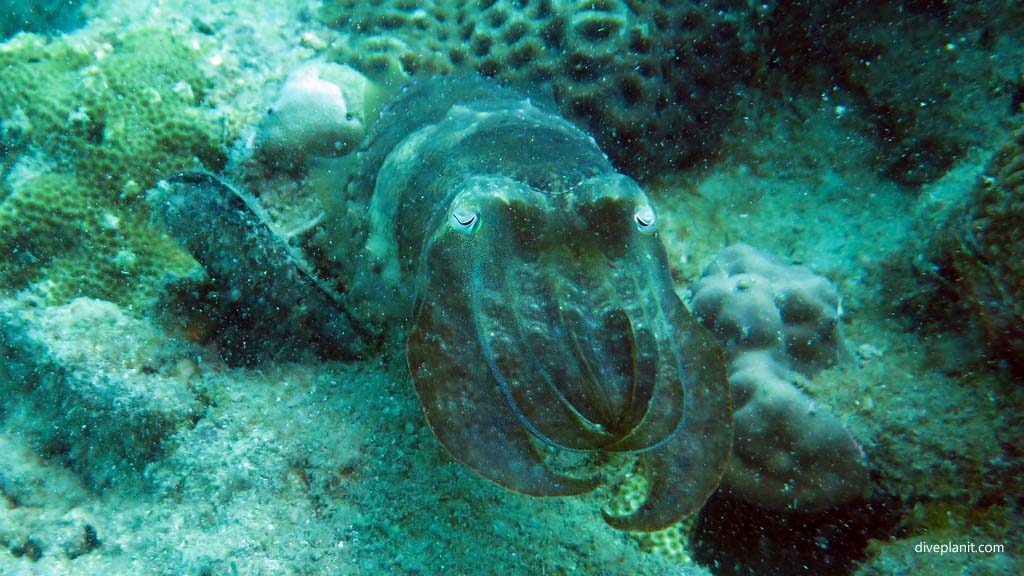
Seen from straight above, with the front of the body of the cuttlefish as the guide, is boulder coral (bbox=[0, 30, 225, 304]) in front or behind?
behind

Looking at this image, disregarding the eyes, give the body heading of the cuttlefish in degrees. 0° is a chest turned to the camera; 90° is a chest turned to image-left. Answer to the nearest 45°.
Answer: approximately 315°

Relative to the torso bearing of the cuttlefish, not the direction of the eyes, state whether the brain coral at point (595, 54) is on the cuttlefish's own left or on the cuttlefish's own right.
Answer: on the cuttlefish's own left

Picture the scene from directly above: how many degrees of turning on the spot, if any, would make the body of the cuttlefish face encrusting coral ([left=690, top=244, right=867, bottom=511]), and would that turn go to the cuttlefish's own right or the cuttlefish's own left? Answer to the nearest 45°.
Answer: approximately 45° to the cuttlefish's own left
